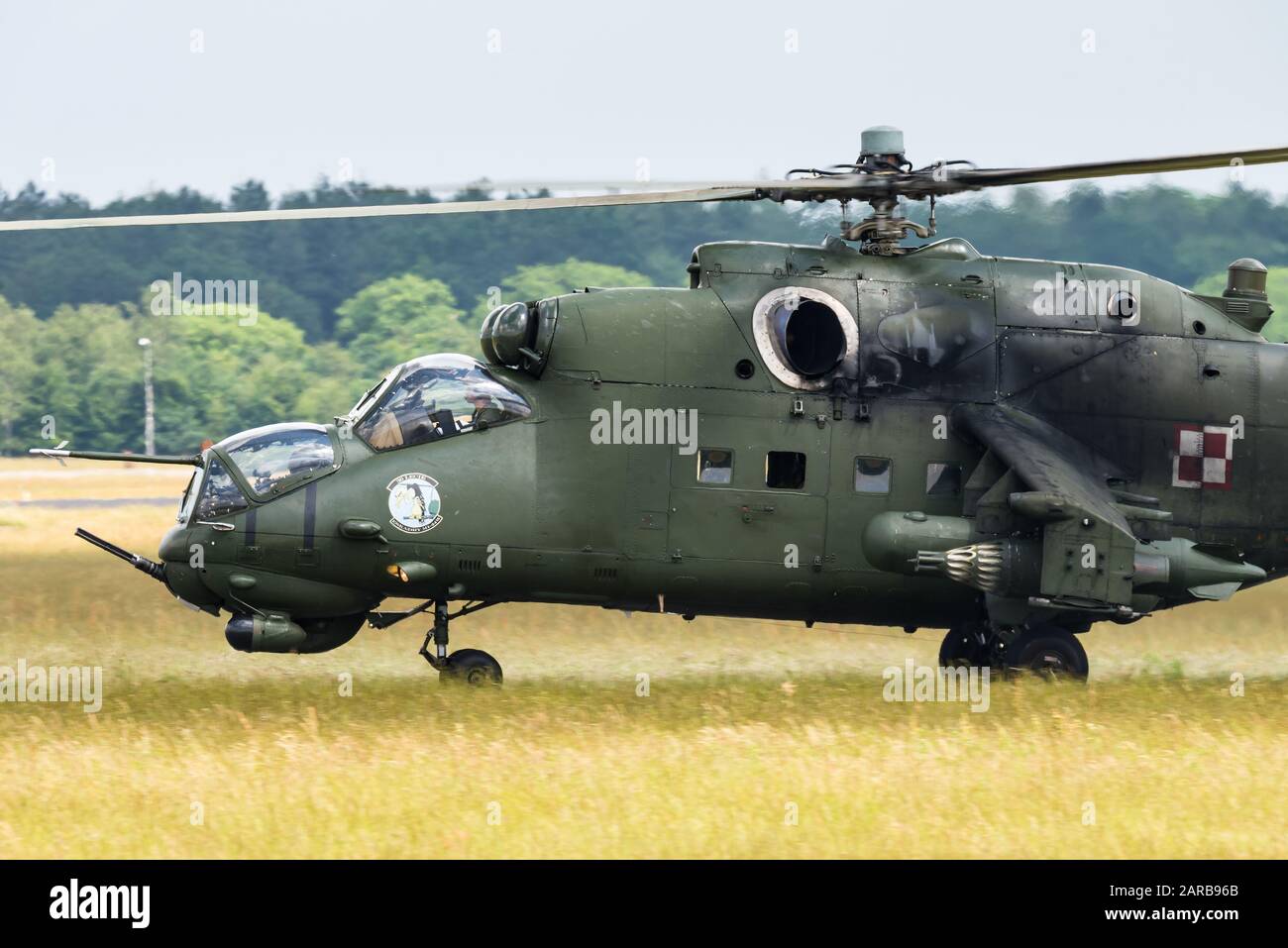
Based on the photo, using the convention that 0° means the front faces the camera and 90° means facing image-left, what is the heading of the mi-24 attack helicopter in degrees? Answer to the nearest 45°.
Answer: approximately 90°
